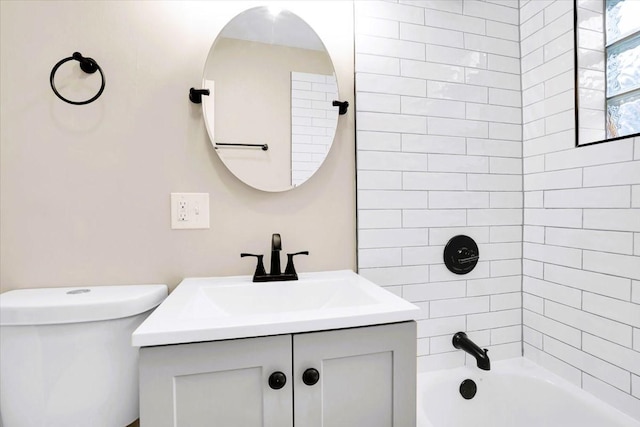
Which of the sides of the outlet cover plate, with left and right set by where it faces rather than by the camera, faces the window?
left

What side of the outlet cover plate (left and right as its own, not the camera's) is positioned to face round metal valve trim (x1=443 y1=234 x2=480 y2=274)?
left

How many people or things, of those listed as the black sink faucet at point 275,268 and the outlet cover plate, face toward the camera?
2
